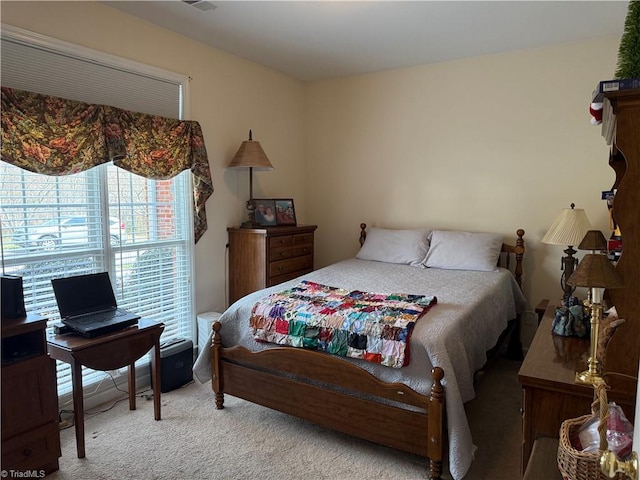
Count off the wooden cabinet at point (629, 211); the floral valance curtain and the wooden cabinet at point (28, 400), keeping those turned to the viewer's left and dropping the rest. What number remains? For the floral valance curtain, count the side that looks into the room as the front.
1

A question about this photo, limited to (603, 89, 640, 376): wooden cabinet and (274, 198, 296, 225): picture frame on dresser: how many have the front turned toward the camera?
1

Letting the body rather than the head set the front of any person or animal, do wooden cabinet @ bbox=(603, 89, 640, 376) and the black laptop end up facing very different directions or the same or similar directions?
very different directions

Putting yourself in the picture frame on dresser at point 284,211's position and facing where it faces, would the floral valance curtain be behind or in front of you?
in front

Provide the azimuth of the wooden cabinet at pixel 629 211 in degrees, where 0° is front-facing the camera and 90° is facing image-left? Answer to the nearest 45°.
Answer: approximately 90°

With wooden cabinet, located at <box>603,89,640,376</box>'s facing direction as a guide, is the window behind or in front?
in front

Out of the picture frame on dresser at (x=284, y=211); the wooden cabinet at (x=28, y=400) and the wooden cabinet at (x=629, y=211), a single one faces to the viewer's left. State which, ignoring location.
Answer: the wooden cabinet at (x=629, y=211)

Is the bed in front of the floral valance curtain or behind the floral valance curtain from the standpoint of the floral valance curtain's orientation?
in front

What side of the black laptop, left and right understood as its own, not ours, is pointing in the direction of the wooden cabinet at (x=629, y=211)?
front

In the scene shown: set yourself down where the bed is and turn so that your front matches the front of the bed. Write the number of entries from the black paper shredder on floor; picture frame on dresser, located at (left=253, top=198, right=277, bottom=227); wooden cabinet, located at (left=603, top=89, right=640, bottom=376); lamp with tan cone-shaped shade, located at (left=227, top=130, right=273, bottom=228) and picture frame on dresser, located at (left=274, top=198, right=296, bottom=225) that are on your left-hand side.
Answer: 1

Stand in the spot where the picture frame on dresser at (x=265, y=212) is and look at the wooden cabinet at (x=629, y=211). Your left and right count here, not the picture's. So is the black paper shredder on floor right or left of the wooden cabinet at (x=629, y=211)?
right

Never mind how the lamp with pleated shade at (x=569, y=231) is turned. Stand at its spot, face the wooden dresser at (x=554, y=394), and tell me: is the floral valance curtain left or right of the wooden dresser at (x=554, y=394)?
right

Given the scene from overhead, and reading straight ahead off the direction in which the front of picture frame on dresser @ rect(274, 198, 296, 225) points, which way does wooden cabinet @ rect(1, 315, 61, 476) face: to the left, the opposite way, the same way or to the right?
to the left

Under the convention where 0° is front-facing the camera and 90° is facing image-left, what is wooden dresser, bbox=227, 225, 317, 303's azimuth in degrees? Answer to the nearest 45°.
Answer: approximately 315°

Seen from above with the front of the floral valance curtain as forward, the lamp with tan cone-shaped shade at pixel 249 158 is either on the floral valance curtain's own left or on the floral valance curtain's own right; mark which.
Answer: on the floral valance curtain's own left
